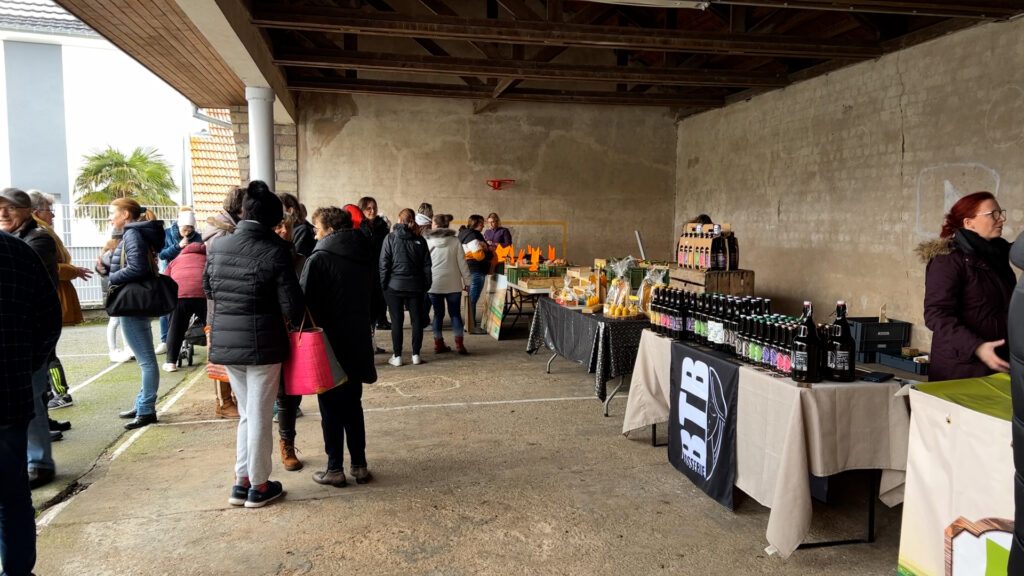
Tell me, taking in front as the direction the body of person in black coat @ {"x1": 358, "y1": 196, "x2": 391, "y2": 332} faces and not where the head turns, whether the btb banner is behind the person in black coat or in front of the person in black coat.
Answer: in front

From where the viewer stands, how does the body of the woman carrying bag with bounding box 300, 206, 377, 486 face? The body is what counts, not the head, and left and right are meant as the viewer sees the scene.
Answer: facing away from the viewer and to the left of the viewer

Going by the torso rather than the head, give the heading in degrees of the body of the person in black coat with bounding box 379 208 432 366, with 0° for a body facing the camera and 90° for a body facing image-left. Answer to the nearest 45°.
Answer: approximately 180°

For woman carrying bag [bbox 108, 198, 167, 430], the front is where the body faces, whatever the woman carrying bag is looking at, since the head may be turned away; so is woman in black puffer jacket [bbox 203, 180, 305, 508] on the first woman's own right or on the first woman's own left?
on the first woman's own left

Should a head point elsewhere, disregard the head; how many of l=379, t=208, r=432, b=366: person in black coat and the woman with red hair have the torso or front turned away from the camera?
1

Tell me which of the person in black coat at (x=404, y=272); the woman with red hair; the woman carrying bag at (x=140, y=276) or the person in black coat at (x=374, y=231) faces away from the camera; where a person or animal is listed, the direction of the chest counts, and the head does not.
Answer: the person in black coat at (x=404, y=272)

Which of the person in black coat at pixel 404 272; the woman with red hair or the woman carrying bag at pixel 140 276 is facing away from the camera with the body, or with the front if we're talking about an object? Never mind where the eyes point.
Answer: the person in black coat

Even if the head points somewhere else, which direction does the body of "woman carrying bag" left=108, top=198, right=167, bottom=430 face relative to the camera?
to the viewer's left

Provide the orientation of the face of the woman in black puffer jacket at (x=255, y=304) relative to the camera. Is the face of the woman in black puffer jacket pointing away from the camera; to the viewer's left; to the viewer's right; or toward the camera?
away from the camera
